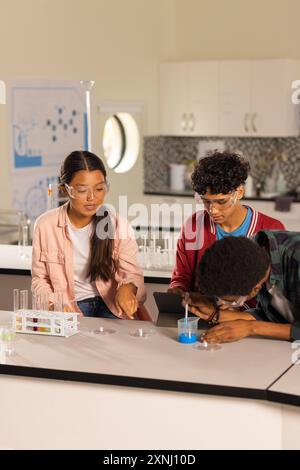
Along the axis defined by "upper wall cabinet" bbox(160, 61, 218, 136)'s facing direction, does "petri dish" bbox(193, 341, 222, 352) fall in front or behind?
in front

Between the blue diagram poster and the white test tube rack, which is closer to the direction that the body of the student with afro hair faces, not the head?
the white test tube rack

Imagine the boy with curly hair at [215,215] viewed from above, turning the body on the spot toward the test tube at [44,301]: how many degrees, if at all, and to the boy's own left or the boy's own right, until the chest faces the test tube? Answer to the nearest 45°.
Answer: approximately 45° to the boy's own right

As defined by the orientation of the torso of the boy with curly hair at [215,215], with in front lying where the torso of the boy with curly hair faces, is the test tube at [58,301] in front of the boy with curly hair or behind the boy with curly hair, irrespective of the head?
in front

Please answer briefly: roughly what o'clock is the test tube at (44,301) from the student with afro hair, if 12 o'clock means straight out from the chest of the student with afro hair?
The test tube is roughly at 12 o'clock from the student with afro hair.

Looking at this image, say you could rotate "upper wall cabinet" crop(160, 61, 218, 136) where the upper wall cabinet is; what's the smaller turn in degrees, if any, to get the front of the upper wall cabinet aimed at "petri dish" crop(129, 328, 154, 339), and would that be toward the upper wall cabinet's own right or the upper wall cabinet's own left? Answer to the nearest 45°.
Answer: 0° — it already faces it

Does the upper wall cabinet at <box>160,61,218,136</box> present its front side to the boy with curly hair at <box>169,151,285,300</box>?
yes

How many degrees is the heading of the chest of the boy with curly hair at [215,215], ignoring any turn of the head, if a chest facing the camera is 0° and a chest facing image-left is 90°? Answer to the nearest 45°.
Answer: approximately 45°

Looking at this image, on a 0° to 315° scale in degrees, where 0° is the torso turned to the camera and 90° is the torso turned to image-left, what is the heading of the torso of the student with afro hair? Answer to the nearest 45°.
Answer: approximately 45°

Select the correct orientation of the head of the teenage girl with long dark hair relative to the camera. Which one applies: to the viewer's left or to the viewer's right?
to the viewer's right

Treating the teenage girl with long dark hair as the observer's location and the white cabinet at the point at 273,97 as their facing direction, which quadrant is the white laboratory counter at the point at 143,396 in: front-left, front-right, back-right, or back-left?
back-right

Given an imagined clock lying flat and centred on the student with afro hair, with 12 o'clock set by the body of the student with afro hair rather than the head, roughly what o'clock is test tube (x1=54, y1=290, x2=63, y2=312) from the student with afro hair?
The test tube is roughly at 2 o'clock from the student with afro hair.

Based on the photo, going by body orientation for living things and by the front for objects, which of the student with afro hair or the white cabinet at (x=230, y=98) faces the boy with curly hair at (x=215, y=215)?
the white cabinet

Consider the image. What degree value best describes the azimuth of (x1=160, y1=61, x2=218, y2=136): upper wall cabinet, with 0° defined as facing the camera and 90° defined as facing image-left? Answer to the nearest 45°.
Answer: approximately 0°
